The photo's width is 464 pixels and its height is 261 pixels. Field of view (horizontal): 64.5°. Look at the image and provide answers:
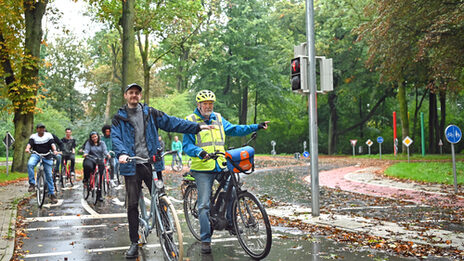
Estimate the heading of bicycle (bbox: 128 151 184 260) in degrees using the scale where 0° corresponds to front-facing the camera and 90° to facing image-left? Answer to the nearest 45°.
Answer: approximately 315°

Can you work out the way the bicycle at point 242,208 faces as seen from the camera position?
facing the viewer and to the right of the viewer

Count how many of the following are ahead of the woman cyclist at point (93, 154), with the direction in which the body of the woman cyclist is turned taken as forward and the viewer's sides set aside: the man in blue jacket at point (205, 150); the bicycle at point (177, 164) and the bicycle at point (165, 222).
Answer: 2

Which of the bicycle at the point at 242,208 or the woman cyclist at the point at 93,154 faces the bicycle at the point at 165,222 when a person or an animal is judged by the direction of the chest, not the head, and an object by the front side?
the woman cyclist

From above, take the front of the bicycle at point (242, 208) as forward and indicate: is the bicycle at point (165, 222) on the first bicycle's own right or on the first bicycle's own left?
on the first bicycle's own right

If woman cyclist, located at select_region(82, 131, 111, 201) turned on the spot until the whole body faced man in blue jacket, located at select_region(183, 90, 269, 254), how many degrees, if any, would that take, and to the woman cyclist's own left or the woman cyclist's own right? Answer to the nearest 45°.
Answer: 0° — they already face them

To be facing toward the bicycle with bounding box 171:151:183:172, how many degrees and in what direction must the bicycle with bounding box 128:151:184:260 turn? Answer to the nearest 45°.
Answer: approximately 135° to its left

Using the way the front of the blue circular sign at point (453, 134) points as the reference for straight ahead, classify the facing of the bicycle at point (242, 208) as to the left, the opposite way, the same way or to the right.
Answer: to the left

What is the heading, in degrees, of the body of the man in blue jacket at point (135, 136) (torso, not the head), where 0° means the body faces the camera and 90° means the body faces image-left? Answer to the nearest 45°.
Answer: approximately 0°
